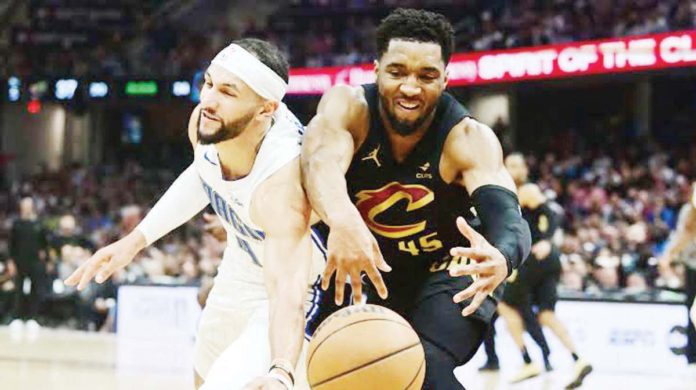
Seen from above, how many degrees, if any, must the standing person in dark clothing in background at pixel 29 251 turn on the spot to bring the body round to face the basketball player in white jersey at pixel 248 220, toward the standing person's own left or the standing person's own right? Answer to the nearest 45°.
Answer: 0° — they already face them

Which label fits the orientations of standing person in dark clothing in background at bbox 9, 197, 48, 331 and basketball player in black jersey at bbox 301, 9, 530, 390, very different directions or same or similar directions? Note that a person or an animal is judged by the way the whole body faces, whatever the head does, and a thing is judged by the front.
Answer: same or similar directions

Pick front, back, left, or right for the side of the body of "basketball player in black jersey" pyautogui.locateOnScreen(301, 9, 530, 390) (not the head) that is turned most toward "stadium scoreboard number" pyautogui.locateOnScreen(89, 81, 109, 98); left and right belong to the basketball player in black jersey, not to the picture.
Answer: back

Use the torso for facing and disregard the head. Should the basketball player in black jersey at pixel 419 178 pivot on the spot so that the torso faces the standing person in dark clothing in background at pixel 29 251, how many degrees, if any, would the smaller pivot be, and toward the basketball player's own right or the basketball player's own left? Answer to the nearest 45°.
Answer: approximately 135° to the basketball player's own right

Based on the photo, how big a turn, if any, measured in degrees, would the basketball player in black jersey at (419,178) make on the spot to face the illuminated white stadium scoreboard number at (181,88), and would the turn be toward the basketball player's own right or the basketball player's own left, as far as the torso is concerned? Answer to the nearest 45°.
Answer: approximately 180°

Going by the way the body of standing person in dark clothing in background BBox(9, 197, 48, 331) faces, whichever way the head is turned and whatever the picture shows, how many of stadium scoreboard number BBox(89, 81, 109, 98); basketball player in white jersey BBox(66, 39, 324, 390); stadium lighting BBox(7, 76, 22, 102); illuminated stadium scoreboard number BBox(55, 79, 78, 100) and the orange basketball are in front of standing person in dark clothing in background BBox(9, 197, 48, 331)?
2

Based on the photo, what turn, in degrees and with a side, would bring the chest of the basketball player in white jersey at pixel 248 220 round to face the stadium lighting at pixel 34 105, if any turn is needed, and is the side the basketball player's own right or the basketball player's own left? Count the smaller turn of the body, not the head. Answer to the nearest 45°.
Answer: approximately 135° to the basketball player's own right

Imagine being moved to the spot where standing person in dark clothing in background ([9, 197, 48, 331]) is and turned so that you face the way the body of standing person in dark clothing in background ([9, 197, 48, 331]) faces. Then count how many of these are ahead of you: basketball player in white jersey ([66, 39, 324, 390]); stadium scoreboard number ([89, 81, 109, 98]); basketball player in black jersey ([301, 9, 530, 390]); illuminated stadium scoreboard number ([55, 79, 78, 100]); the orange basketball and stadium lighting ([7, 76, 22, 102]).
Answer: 3

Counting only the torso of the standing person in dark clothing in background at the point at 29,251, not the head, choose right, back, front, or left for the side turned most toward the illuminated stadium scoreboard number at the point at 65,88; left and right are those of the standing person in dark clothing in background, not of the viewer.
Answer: back

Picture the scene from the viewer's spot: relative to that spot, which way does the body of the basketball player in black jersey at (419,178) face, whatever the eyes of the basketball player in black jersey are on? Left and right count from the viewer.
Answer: facing the viewer

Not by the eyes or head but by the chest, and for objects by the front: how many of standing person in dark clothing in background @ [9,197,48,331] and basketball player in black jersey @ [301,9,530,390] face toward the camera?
2

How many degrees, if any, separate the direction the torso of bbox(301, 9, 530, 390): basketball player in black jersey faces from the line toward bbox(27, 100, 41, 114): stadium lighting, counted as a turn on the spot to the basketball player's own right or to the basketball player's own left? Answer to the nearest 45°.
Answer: approximately 135° to the basketball player's own right

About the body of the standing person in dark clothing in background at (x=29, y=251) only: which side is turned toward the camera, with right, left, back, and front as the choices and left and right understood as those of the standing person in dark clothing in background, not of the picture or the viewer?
front
